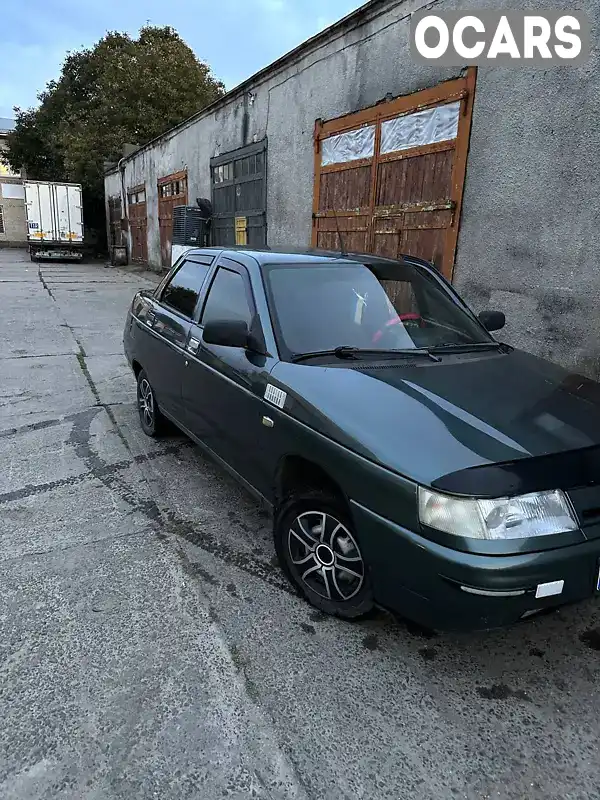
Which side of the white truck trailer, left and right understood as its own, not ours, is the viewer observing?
back

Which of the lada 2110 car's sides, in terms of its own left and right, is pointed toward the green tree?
back

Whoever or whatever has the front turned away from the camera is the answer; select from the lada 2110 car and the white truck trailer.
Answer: the white truck trailer

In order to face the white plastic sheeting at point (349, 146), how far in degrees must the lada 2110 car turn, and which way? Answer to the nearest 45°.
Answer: approximately 135° to its left

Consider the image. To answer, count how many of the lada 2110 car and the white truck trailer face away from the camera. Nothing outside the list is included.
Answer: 1

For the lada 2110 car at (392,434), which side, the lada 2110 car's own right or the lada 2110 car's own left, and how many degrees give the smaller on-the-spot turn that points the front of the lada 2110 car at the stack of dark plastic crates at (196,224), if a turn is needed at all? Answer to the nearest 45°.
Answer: approximately 135° to the lada 2110 car's own left

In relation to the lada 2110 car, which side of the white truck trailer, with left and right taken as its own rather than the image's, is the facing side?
back

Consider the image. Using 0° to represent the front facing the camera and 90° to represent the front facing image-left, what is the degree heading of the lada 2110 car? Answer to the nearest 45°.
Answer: approximately 315°

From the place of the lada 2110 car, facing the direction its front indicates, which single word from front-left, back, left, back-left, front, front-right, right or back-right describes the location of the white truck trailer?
back

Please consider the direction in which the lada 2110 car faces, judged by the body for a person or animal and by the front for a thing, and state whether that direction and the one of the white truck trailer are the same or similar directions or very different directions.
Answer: very different directions
